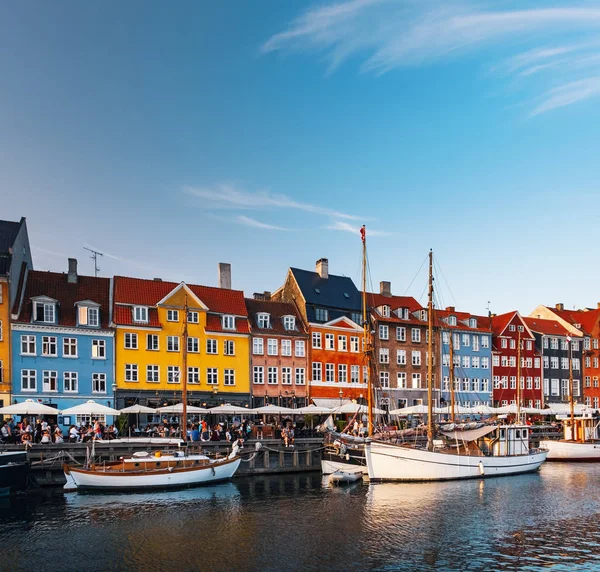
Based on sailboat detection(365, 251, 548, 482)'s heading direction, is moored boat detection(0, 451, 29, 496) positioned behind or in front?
in front

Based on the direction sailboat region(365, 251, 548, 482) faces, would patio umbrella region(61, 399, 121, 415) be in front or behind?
in front

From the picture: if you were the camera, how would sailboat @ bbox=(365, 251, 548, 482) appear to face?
facing the viewer and to the left of the viewer

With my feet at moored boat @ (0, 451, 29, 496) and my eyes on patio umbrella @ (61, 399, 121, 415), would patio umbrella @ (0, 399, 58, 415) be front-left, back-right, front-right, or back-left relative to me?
front-left

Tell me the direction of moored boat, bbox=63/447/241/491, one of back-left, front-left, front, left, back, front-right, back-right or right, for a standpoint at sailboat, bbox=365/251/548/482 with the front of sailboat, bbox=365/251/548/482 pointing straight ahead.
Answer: front

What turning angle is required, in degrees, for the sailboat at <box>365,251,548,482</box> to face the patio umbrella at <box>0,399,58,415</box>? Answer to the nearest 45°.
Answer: approximately 45° to its right

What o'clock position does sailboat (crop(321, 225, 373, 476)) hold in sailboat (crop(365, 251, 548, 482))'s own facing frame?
sailboat (crop(321, 225, 373, 476)) is roughly at 1 o'clock from sailboat (crop(365, 251, 548, 482)).
